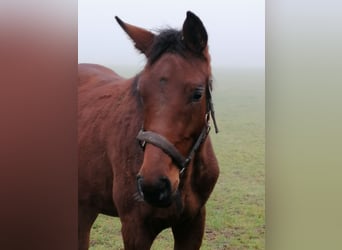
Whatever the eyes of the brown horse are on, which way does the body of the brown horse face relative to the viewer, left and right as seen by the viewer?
facing the viewer and to the right of the viewer
